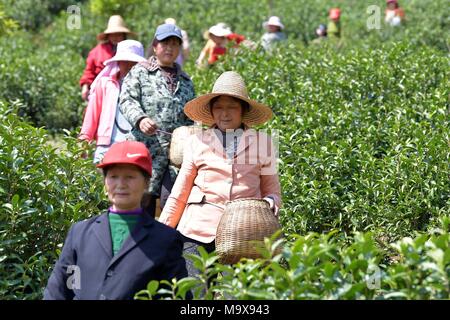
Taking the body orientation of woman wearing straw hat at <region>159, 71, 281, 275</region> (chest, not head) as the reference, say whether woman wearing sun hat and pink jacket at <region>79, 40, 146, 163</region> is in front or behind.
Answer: behind

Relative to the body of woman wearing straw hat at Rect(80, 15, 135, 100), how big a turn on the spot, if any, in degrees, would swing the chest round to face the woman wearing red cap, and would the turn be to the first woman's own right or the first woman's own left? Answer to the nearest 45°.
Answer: approximately 45° to the first woman's own right

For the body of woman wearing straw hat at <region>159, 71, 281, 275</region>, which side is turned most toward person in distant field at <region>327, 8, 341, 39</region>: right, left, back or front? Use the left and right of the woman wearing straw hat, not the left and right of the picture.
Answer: back

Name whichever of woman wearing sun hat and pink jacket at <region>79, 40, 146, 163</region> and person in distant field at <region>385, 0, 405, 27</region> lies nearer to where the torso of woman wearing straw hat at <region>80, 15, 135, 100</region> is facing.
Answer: the woman wearing sun hat and pink jacket

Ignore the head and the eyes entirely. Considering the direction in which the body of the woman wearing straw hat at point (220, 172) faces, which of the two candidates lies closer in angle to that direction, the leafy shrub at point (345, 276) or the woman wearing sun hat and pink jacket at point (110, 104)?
the leafy shrub

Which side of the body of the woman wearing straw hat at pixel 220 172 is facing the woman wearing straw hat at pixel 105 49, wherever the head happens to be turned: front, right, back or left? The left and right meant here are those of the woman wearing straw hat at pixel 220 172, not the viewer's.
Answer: back

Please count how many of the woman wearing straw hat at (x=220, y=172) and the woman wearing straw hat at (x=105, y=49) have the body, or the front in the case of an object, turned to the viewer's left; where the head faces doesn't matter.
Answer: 0

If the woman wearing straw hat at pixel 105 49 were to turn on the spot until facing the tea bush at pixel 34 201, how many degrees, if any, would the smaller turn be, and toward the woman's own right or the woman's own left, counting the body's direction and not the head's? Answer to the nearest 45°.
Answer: approximately 45° to the woman's own right

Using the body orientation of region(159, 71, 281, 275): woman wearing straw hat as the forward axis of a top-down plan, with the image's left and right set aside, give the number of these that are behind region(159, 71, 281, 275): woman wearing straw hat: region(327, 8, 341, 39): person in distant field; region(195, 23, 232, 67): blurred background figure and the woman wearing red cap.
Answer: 2

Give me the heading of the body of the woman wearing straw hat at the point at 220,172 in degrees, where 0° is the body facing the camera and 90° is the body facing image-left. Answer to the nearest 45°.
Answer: approximately 0°
